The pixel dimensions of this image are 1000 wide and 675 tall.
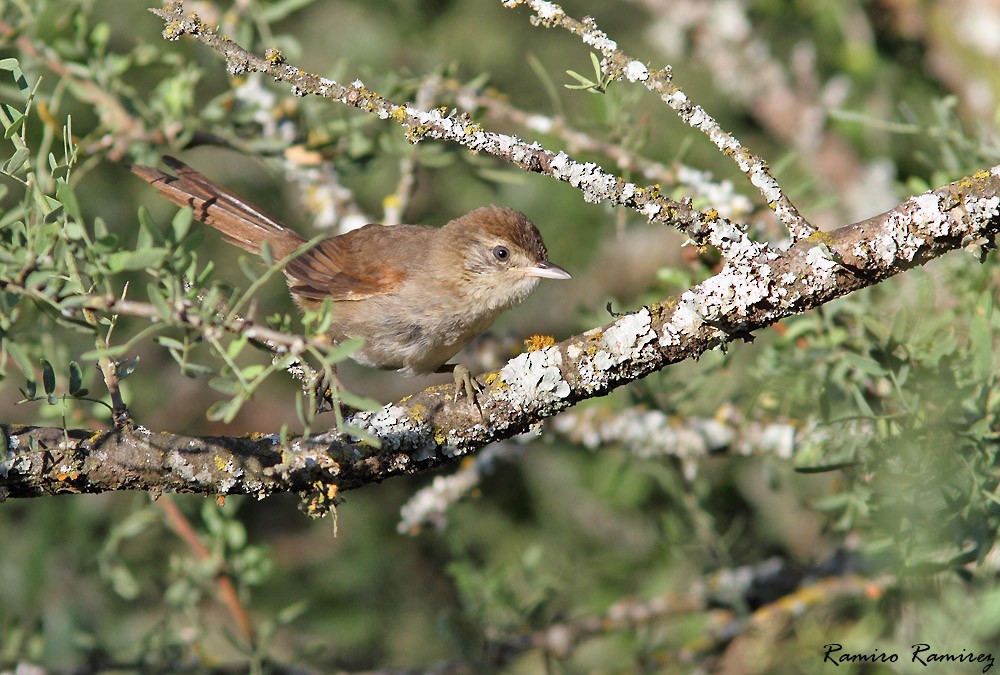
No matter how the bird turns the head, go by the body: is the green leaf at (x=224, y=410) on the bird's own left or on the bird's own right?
on the bird's own right

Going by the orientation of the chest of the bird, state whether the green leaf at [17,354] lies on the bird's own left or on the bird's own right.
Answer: on the bird's own right

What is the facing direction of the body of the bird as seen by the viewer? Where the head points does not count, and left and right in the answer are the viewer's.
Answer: facing to the right of the viewer
